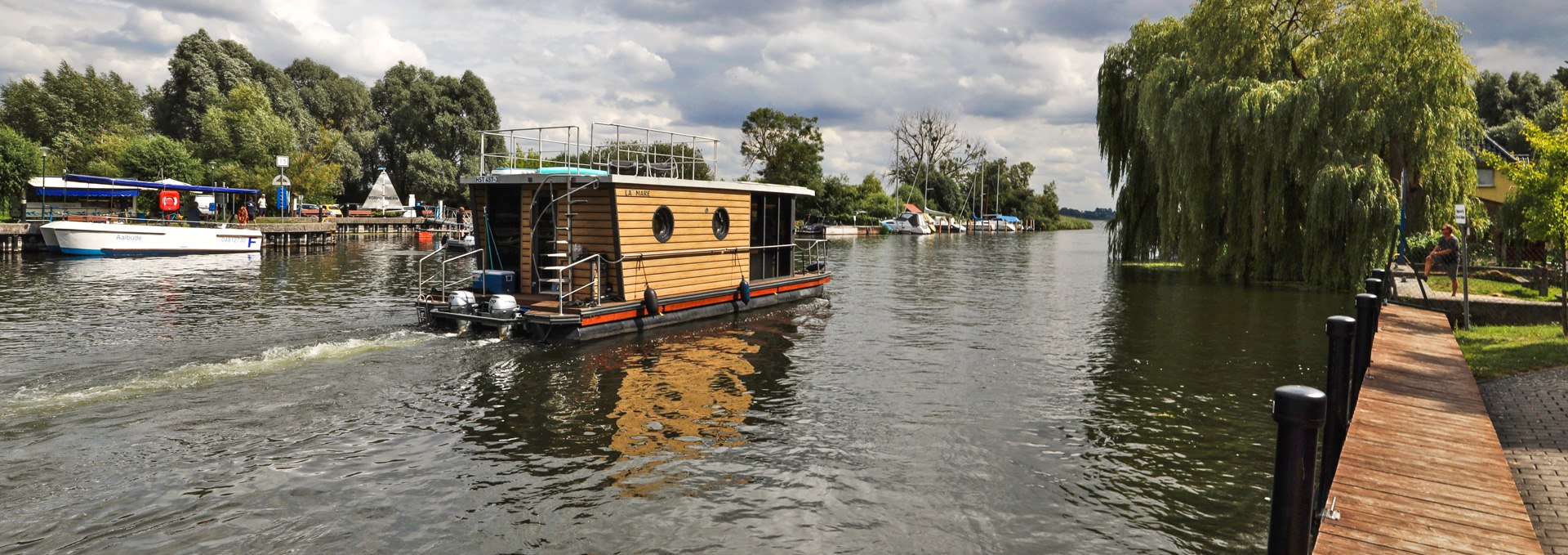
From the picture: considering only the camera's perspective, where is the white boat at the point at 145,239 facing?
facing to the left of the viewer

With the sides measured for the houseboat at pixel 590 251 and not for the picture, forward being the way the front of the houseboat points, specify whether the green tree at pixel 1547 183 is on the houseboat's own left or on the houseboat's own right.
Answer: on the houseboat's own right

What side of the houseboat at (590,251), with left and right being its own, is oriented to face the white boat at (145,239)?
left

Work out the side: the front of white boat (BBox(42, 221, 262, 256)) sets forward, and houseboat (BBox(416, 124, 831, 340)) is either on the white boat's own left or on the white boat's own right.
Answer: on the white boat's own left

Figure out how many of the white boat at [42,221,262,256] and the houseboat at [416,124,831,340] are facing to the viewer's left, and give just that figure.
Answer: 1

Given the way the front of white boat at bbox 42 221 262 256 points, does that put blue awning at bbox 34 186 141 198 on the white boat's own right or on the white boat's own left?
on the white boat's own right

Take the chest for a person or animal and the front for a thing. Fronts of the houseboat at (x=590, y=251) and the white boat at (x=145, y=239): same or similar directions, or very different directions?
very different directions

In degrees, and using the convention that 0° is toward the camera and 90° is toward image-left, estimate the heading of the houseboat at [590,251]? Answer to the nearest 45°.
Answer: approximately 225°

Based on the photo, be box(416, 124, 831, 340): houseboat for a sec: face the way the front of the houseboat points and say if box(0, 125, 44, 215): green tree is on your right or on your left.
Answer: on your left

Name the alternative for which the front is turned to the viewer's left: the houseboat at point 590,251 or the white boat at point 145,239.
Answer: the white boat
